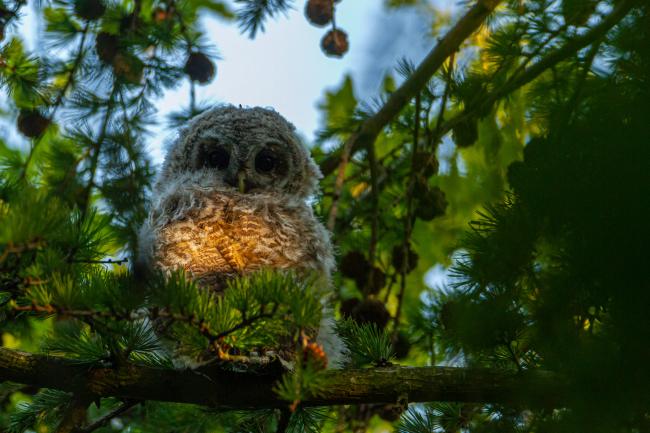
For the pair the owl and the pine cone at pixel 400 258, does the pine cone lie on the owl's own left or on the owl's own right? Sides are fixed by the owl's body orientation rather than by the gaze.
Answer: on the owl's own left

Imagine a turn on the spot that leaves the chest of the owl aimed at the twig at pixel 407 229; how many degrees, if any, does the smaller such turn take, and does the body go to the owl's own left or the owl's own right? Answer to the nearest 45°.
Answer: approximately 90° to the owl's own left

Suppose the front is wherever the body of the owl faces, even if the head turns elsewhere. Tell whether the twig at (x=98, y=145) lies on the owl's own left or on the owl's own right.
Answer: on the owl's own right

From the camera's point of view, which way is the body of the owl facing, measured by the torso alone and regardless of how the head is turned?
toward the camera

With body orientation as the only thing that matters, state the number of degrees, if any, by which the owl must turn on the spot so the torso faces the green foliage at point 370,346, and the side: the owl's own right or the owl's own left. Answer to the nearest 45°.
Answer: approximately 45° to the owl's own left

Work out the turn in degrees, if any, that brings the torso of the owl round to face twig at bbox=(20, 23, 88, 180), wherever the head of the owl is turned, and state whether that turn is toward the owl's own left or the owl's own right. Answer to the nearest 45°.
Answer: approximately 135° to the owl's own right

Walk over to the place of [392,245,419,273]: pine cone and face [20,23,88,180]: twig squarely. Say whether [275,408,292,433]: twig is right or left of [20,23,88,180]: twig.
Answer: left

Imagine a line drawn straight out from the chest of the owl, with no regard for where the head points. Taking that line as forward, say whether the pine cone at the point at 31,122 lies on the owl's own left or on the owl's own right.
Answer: on the owl's own right
